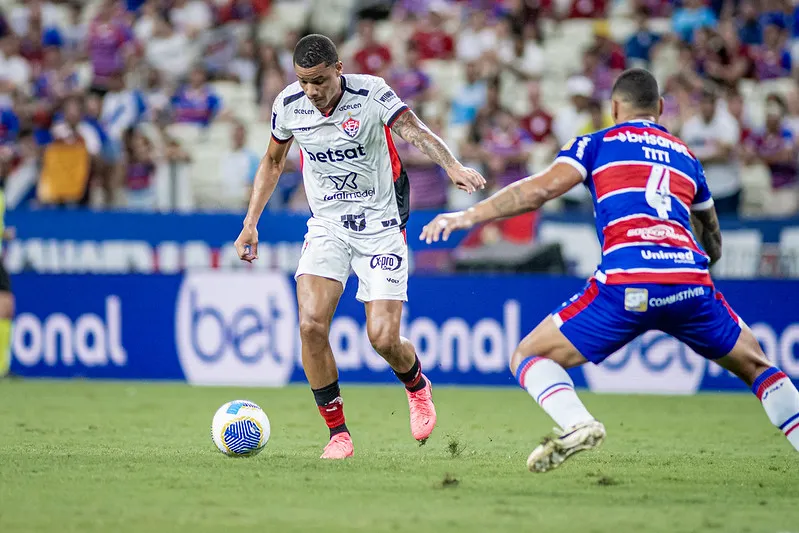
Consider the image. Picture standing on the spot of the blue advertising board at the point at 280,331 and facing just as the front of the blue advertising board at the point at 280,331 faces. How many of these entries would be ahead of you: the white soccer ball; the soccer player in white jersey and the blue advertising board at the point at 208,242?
2

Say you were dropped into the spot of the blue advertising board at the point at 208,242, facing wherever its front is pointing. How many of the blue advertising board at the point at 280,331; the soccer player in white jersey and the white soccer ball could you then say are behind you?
0

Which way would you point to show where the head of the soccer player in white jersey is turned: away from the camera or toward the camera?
toward the camera

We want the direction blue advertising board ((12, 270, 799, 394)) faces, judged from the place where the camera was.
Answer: facing the viewer

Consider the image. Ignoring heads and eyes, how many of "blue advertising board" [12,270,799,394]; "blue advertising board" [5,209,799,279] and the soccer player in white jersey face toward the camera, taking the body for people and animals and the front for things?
3

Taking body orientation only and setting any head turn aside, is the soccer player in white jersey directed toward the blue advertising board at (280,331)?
no

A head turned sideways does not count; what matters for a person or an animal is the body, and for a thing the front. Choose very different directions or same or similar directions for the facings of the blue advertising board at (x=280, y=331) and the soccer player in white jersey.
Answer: same or similar directions

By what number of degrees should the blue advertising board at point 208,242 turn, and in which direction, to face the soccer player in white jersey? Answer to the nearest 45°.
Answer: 0° — it already faces them

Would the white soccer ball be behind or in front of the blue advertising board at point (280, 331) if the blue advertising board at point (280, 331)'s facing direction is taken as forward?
in front

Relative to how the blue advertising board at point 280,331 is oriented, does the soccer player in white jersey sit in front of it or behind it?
in front

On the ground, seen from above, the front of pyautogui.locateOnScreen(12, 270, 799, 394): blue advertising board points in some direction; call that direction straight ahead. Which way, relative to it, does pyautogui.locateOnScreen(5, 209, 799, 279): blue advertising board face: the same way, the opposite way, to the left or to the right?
the same way

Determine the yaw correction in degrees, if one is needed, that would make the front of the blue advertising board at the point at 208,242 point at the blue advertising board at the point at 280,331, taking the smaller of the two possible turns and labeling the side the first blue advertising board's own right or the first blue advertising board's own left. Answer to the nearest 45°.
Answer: approximately 45° to the first blue advertising board's own left

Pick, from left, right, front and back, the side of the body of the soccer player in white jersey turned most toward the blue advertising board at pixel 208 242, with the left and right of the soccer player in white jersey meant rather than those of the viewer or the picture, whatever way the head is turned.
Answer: back
